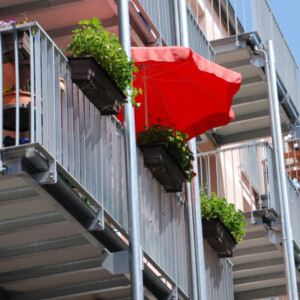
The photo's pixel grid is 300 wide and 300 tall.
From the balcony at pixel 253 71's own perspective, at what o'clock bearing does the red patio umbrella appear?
The red patio umbrella is roughly at 2 o'clock from the balcony.

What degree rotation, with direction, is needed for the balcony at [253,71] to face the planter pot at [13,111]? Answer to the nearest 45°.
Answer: approximately 45° to its right

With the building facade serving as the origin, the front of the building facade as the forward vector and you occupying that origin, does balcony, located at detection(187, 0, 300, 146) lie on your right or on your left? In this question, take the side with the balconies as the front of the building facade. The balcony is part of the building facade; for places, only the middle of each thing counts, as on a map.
on your left

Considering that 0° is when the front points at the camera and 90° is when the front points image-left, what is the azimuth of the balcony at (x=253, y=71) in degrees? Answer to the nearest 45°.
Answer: approximately 315°

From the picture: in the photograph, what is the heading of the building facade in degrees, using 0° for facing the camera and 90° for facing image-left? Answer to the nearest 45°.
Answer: approximately 315°

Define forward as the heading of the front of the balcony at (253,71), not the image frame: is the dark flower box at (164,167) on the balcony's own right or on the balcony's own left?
on the balcony's own right

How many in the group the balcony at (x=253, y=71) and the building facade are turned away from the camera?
0
